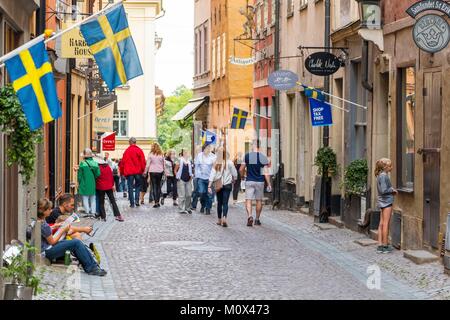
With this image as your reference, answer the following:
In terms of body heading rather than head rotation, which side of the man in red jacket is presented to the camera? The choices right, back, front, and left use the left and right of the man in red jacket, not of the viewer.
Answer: back

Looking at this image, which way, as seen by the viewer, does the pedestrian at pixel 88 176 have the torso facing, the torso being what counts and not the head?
away from the camera

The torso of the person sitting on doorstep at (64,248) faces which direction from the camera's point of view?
to the viewer's right

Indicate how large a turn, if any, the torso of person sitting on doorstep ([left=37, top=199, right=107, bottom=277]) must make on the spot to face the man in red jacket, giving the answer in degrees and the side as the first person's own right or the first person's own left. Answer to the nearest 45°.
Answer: approximately 90° to the first person's own left

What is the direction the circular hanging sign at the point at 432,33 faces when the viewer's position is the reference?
facing the viewer

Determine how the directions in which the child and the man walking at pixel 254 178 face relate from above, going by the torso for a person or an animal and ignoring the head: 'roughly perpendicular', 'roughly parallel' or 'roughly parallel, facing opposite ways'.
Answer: roughly perpendicular

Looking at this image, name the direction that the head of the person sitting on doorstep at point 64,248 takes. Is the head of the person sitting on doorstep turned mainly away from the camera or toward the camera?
toward the camera

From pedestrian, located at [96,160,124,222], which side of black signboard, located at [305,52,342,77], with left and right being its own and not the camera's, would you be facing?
right

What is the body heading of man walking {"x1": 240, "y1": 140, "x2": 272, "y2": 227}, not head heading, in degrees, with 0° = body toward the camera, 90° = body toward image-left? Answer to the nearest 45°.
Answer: approximately 180°

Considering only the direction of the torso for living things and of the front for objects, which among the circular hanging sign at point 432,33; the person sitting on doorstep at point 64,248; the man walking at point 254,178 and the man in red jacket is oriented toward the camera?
the circular hanging sign

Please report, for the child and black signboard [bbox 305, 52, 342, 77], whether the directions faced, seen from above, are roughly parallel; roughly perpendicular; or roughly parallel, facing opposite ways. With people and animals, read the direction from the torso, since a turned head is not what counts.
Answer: roughly perpendicular

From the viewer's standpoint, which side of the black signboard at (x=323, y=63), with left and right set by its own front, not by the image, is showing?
front

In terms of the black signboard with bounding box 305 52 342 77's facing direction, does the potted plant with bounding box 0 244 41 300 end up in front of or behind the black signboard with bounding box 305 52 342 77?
in front
